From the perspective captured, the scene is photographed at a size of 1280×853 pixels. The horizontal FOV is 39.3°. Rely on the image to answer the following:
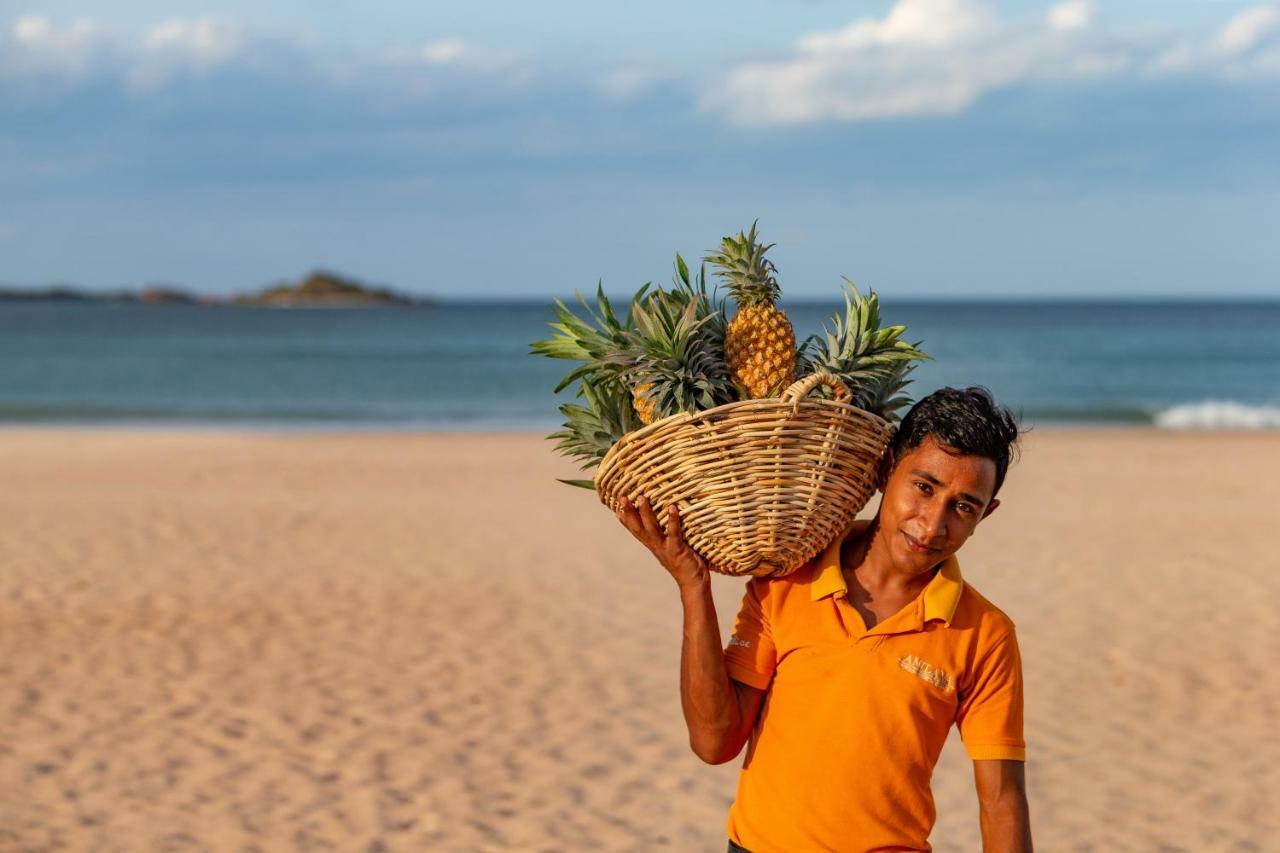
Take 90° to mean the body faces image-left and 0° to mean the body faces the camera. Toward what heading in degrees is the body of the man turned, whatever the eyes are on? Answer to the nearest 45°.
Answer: approximately 0°
